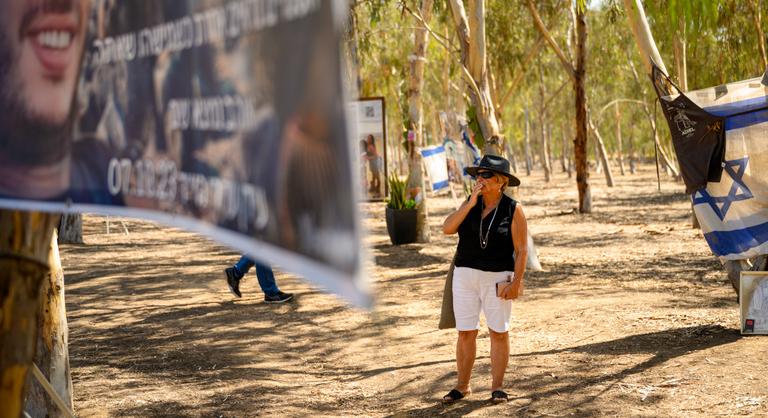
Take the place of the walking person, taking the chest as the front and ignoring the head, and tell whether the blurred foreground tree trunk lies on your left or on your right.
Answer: on your right

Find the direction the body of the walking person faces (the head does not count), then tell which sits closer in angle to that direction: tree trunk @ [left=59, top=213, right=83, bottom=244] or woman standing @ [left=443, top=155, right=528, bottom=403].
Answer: the woman standing

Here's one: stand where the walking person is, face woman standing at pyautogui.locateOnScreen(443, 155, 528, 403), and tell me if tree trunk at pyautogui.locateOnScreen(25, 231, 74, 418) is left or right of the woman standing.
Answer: right

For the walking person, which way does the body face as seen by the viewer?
to the viewer's right

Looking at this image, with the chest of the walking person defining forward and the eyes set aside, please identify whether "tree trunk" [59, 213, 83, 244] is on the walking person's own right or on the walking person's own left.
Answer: on the walking person's own left

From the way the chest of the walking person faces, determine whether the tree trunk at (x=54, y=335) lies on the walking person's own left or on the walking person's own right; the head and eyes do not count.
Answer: on the walking person's own right

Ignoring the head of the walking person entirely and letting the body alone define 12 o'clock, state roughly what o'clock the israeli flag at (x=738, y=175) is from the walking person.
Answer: The israeli flag is roughly at 1 o'clock from the walking person.
